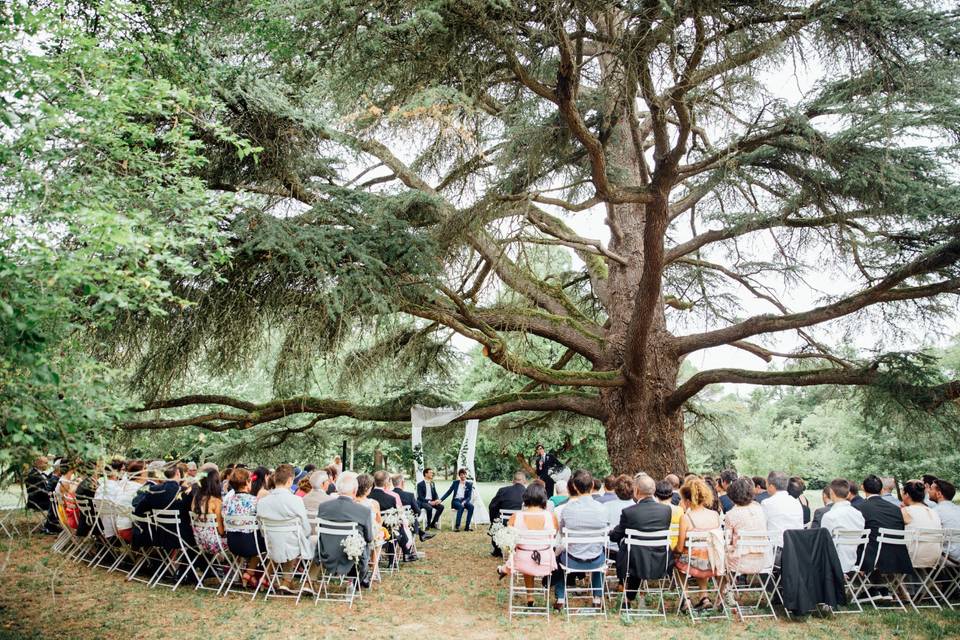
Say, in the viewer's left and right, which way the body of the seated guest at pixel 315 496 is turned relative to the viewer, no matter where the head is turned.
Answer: facing away from the viewer and to the right of the viewer

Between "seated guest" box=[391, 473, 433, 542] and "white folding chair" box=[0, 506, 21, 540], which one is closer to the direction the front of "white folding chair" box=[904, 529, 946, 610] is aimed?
the seated guest

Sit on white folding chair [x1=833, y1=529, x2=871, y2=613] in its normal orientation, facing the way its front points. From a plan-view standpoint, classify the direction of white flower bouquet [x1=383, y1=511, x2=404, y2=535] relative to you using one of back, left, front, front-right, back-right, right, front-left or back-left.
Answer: front-left

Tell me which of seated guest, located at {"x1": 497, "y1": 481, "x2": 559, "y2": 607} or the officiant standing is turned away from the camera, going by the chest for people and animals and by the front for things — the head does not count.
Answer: the seated guest

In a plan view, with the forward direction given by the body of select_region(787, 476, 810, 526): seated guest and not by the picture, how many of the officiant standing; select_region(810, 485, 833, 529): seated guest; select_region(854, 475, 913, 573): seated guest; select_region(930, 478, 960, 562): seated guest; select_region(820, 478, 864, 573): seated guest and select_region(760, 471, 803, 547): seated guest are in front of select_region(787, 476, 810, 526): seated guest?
1

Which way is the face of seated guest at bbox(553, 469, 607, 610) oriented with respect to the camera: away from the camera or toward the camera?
away from the camera

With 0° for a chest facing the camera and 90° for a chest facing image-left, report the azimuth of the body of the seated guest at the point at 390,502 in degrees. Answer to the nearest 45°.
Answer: approximately 225°

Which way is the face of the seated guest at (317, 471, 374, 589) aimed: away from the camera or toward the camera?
away from the camera

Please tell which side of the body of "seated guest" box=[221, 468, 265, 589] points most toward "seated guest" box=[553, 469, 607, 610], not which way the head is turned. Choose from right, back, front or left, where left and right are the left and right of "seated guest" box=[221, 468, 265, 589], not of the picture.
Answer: right

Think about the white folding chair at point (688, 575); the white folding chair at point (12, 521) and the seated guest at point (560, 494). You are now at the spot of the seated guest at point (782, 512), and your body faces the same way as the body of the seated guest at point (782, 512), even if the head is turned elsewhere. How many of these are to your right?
0

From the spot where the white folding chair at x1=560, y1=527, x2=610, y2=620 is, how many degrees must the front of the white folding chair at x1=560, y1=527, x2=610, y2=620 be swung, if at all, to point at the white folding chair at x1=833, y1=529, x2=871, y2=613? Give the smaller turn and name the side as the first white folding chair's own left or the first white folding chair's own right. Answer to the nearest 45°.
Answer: approximately 90° to the first white folding chair's own right

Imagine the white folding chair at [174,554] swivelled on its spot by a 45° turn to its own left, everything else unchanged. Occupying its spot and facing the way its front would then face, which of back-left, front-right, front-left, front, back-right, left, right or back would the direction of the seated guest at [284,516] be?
back-right

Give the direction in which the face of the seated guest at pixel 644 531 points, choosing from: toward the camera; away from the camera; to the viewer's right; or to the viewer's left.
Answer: away from the camera

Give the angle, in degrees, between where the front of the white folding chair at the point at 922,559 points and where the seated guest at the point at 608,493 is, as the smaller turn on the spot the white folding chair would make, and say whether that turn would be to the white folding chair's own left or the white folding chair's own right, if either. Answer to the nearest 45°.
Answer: approximately 45° to the white folding chair's own left

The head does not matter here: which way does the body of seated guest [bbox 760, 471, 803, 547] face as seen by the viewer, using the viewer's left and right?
facing away from the viewer and to the left of the viewer

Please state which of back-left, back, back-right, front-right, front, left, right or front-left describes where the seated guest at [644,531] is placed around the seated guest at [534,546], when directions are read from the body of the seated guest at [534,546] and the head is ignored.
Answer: right

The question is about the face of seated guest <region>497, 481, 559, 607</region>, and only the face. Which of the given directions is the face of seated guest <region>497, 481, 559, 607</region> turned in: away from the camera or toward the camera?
away from the camera

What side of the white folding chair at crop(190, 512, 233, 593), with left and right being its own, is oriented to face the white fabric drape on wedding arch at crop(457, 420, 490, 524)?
front

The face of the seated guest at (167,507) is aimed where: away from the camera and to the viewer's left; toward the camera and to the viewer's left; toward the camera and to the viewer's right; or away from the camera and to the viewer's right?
away from the camera and to the viewer's right
